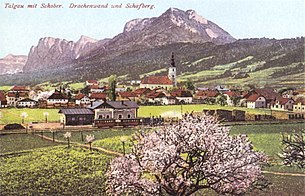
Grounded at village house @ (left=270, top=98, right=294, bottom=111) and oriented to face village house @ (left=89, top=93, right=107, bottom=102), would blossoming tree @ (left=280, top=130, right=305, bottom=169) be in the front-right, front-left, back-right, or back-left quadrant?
back-left

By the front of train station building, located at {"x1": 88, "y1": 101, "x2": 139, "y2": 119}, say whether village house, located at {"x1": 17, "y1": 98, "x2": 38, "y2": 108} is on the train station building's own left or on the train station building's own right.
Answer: on the train station building's own right

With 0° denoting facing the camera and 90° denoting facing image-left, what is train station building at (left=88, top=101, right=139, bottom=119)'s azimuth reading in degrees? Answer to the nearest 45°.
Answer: approximately 0°

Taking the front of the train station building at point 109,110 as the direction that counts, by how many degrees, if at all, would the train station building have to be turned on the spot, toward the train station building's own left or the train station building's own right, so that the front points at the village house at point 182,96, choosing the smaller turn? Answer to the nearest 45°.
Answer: approximately 90° to the train station building's own left

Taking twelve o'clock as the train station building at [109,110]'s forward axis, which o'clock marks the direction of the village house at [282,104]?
The village house is roughly at 9 o'clock from the train station building.

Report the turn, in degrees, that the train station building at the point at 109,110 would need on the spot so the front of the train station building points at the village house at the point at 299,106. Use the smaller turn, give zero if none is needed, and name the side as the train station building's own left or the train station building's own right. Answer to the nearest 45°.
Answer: approximately 90° to the train station building's own left
